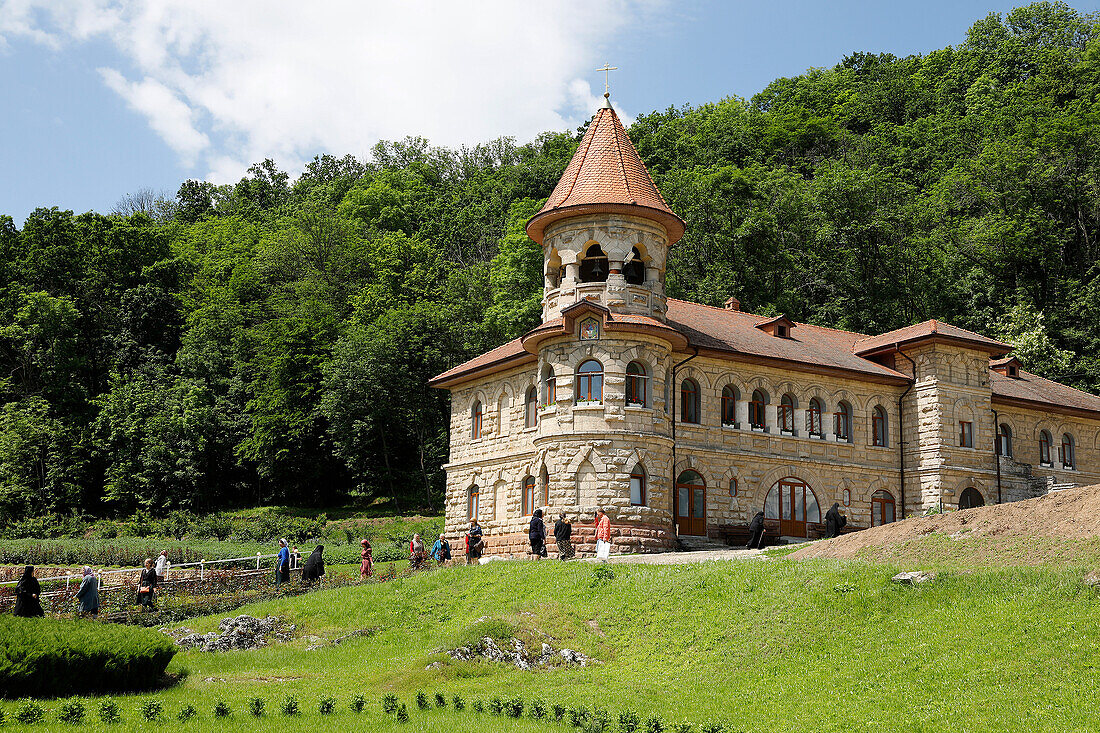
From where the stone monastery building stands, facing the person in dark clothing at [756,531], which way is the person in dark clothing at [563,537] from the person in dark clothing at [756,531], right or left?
right

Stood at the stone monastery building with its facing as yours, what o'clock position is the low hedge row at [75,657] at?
The low hedge row is roughly at 2 o'clock from the stone monastery building.

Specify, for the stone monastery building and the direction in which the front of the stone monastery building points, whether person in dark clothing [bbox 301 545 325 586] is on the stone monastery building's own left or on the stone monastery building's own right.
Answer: on the stone monastery building's own right

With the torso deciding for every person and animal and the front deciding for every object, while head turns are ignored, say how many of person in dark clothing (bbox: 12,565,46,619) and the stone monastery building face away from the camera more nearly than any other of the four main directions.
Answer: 0

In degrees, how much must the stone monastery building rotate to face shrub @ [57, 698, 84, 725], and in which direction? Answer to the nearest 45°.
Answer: approximately 45° to its right
